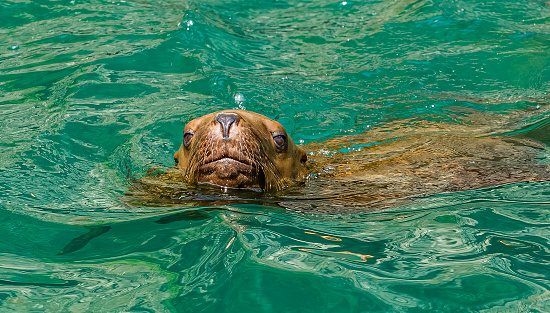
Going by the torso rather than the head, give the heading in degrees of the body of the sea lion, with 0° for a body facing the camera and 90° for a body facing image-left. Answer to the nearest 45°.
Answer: approximately 45°
